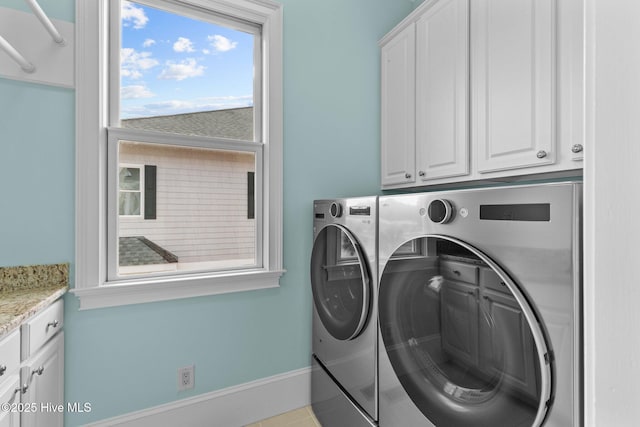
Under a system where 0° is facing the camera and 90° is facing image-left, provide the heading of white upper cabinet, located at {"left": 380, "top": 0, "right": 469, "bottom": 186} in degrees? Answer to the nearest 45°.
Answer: approximately 45°

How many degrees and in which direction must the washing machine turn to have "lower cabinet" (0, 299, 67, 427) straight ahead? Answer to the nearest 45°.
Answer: approximately 45° to its right

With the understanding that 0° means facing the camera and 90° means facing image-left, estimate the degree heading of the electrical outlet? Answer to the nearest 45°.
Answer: approximately 0°

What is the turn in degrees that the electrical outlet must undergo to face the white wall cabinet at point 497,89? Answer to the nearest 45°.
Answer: approximately 45° to its left
